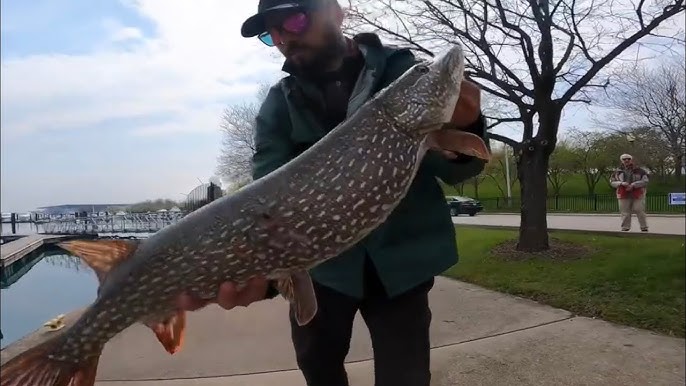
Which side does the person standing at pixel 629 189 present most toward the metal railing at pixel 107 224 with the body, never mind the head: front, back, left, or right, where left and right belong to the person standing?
right

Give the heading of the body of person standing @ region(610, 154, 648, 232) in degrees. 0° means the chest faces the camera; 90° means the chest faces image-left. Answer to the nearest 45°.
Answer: approximately 0°

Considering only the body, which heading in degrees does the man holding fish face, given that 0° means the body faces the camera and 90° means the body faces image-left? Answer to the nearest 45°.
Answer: approximately 0°

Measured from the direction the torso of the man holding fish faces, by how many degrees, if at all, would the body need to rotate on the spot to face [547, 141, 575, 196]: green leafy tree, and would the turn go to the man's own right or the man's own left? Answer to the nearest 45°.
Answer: approximately 135° to the man's own left

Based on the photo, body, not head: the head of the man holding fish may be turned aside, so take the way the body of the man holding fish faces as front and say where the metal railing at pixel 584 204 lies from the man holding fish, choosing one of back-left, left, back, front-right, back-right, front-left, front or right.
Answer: back-left

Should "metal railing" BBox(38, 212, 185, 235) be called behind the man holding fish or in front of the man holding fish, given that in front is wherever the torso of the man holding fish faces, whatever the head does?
behind

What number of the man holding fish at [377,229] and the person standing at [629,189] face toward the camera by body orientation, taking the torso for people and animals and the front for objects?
2

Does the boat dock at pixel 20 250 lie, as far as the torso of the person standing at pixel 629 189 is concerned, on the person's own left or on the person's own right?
on the person's own right
